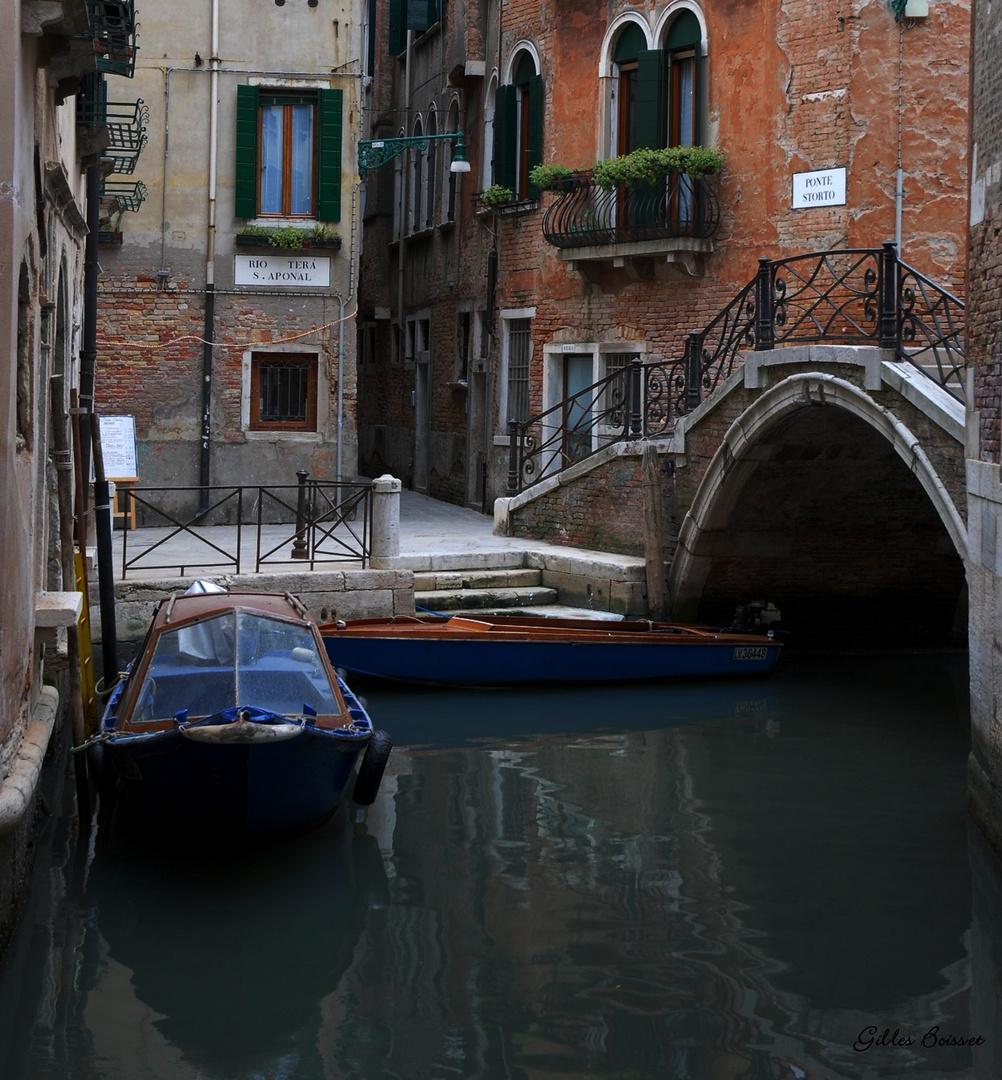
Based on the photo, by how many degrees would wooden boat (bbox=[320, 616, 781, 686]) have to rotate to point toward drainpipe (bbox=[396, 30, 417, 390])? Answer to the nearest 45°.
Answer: approximately 90° to its right

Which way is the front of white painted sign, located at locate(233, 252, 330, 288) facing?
toward the camera

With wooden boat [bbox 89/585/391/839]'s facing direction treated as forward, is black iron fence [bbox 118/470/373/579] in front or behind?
behind

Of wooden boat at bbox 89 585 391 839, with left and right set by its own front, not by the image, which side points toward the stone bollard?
back

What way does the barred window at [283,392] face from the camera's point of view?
toward the camera

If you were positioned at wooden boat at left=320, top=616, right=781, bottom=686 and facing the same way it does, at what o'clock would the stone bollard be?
The stone bollard is roughly at 1 o'clock from the wooden boat.

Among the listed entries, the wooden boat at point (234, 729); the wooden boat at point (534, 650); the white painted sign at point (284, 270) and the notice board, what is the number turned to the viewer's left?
1

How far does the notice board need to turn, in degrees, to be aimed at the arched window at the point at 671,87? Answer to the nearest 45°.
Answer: approximately 90° to its left

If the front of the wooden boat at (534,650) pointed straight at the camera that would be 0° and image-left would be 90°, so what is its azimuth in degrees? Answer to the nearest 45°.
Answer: approximately 90°

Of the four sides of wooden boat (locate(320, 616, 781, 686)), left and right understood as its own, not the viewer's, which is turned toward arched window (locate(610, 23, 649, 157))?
right

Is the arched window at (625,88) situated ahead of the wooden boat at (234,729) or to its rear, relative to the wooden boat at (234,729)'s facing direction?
to the rear

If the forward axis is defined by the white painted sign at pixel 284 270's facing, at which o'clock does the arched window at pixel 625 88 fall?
The arched window is roughly at 9 o'clock from the white painted sign.
